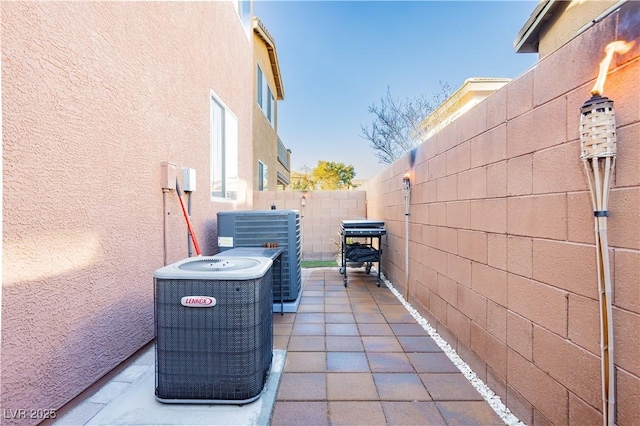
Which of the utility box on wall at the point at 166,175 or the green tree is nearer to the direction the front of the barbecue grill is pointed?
the utility box on wall

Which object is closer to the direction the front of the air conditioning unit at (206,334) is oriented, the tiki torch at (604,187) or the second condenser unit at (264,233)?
the tiki torch

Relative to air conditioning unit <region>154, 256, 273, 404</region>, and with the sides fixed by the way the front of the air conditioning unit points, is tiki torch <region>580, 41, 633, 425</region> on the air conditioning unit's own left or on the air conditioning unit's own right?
on the air conditioning unit's own left

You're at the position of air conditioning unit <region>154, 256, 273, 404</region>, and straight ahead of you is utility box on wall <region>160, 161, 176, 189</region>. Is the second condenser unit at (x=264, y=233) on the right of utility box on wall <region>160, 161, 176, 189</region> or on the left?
right

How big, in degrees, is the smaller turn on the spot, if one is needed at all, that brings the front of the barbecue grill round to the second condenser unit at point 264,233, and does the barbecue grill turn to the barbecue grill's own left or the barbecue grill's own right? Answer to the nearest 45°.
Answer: approximately 45° to the barbecue grill's own right

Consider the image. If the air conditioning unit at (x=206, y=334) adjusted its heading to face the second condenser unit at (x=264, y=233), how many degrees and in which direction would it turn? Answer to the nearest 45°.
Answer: approximately 180°

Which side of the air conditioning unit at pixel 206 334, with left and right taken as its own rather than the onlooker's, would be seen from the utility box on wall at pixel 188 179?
back

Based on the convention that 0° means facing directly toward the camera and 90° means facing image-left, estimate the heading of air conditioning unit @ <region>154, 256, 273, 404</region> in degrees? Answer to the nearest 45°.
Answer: approximately 0°
